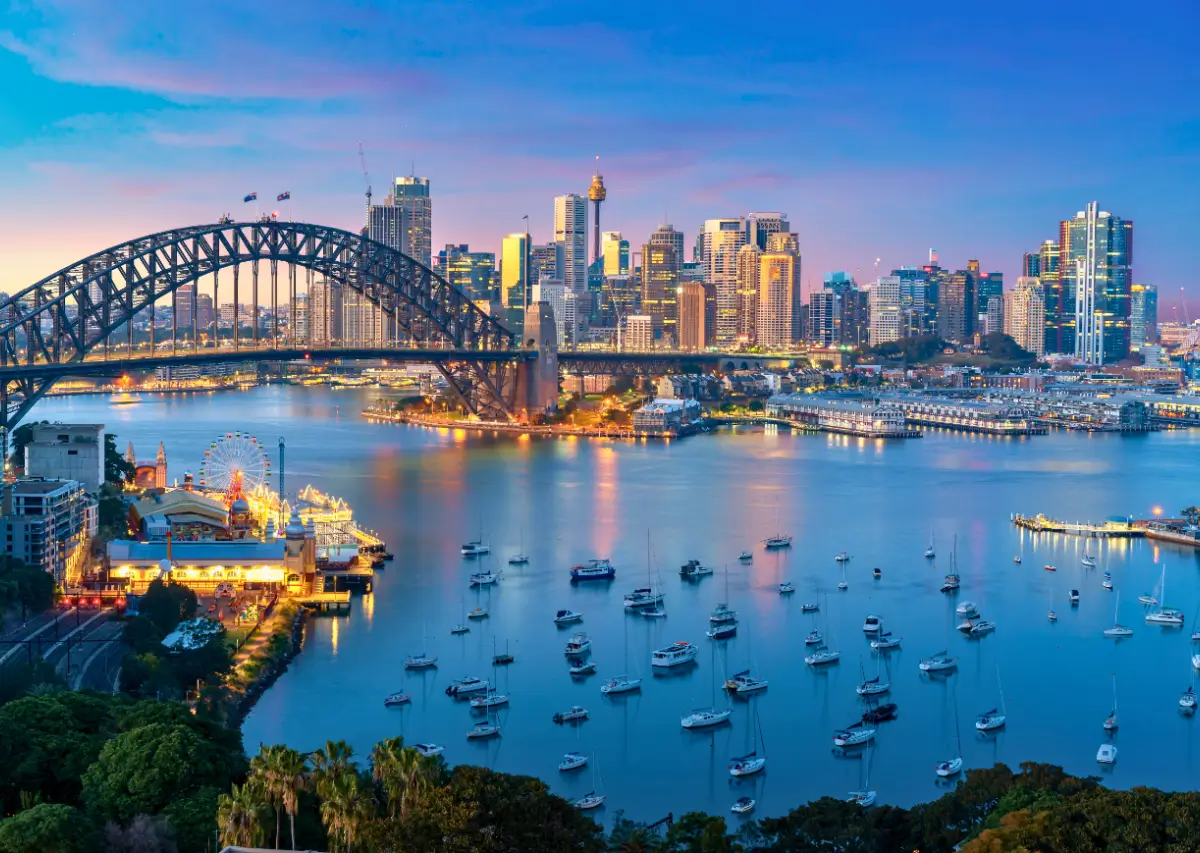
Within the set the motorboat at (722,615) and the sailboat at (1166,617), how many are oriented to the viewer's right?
0

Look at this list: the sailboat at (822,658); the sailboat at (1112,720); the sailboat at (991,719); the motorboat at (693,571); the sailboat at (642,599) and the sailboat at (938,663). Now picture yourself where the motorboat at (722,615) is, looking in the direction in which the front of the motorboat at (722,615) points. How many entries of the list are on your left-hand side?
4

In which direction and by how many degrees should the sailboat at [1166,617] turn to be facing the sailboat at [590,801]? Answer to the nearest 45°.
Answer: approximately 45° to its left

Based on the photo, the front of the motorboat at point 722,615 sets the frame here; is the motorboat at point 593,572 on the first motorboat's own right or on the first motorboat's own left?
on the first motorboat's own right

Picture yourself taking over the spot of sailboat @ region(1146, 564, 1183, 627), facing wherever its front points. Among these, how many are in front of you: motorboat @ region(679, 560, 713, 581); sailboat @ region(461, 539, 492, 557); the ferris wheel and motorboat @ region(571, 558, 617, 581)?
4

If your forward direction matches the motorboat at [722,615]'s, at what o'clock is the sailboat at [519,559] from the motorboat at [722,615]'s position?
The sailboat is roughly at 3 o'clock from the motorboat.

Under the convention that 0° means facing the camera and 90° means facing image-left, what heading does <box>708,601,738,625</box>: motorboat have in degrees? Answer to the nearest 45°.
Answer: approximately 45°

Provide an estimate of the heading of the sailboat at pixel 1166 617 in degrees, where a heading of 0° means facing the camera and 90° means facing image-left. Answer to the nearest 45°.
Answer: approximately 90°

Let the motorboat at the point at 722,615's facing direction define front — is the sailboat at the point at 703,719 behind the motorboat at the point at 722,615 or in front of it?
in front

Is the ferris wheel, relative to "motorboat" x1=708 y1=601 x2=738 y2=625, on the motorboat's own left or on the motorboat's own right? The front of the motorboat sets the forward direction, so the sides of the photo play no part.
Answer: on the motorboat's own right

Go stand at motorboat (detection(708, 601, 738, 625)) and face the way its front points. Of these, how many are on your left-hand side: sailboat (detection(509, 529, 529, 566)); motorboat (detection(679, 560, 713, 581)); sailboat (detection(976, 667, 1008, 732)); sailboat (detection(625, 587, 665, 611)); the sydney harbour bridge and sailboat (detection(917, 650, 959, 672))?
2
